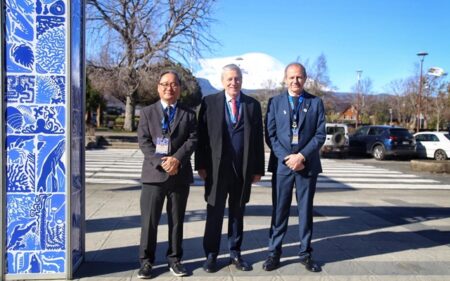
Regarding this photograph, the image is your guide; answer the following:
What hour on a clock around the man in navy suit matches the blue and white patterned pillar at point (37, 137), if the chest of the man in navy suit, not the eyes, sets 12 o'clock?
The blue and white patterned pillar is roughly at 2 o'clock from the man in navy suit.

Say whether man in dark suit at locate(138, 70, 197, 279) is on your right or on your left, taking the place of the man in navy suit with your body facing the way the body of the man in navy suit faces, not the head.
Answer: on your right

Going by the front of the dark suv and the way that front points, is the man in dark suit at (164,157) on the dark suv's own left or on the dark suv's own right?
on the dark suv's own left

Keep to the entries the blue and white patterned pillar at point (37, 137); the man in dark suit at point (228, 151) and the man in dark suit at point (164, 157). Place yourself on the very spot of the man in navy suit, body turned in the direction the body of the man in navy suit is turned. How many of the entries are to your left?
0

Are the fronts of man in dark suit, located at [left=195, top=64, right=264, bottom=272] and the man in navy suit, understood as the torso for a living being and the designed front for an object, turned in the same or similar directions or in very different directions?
same or similar directions

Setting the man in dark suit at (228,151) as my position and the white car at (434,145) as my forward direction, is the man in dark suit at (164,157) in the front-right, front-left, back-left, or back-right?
back-left

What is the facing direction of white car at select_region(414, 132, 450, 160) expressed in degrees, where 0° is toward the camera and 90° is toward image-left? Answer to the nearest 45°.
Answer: approximately 135°

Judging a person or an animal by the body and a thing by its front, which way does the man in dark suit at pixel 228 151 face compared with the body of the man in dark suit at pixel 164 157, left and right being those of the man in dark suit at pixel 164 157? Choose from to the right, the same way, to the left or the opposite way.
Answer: the same way

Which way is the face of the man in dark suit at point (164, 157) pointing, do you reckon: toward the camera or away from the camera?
toward the camera

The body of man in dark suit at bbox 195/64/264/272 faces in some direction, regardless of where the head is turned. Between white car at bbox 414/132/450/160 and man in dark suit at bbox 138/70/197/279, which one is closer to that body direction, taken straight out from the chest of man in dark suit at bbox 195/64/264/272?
the man in dark suit

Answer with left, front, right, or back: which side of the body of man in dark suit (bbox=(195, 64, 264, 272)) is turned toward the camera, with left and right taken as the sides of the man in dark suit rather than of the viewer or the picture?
front

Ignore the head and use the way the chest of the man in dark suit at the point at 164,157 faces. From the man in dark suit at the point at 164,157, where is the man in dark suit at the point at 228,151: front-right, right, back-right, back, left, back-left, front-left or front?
left

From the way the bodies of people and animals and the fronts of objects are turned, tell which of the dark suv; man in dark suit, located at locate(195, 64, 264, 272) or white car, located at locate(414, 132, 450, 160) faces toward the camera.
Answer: the man in dark suit

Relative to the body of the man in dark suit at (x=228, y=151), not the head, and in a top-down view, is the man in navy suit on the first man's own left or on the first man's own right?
on the first man's own left

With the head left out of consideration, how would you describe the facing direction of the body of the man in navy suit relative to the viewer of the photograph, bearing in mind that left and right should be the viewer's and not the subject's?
facing the viewer
